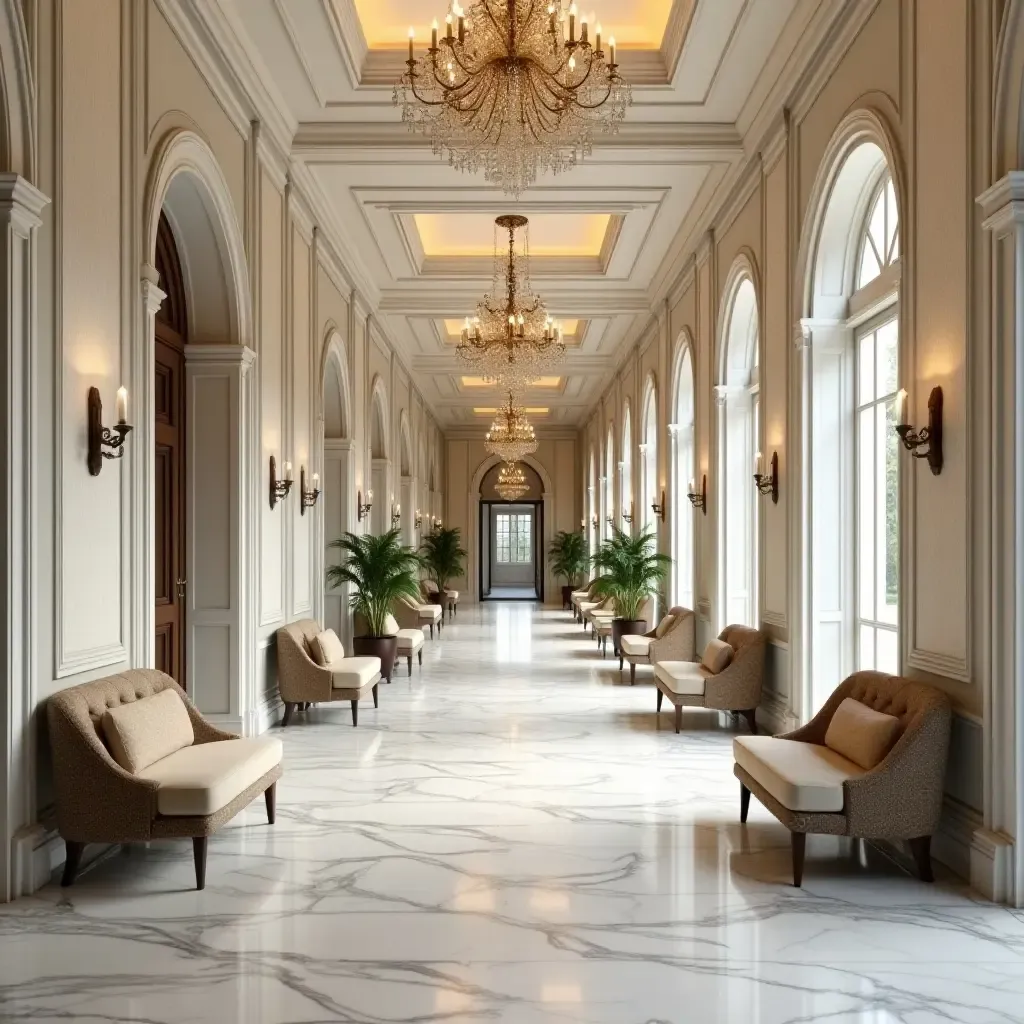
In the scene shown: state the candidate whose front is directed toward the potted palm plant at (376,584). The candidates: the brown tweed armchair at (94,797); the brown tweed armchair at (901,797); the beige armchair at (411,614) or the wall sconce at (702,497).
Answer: the wall sconce

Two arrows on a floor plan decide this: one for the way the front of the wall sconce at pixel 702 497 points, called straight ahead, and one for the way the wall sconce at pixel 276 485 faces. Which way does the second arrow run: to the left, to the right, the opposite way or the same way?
the opposite way

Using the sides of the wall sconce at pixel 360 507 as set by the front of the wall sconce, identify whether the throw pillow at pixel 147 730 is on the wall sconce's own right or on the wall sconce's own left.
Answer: on the wall sconce's own right

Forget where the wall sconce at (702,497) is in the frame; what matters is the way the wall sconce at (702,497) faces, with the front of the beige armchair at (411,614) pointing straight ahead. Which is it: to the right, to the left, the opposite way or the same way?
the opposite way

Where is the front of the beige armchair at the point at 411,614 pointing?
to the viewer's right

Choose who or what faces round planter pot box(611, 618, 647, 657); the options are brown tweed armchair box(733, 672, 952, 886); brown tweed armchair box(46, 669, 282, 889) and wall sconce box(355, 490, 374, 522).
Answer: the wall sconce

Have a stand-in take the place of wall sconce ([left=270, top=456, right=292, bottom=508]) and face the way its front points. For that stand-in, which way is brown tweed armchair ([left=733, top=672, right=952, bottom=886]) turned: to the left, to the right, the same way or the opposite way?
the opposite way

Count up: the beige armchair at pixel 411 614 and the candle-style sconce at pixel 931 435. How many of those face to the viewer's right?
1

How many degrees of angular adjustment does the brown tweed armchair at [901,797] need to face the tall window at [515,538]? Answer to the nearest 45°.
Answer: approximately 135° to its right

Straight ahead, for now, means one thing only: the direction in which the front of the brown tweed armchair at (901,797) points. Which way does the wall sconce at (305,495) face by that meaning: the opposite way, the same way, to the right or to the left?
the opposite way

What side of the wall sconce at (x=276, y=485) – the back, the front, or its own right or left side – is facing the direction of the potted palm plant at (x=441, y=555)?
left

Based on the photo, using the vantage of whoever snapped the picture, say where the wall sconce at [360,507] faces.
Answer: facing to the right of the viewer

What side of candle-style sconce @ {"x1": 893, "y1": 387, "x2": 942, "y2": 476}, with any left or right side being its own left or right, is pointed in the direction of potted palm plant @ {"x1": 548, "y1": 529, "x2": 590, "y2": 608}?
right

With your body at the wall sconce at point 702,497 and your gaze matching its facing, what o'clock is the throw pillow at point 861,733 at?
The throw pillow is roughly at 9 o'clock from the wall sconce.

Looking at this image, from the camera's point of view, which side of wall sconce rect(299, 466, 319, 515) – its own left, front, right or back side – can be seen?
right

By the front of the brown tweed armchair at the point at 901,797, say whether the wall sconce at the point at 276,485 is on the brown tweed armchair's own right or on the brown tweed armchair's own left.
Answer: on the brown tweed armchair's own right

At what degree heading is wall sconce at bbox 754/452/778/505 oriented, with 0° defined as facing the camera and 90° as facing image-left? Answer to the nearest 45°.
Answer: approximately 90°

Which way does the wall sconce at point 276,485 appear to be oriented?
to the viewer's right
